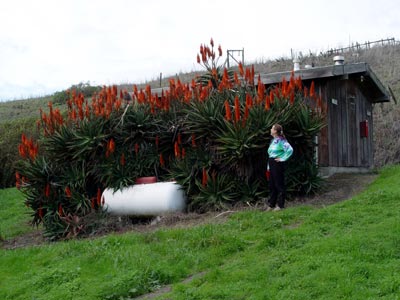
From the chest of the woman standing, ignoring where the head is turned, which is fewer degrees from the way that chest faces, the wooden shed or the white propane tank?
the white propane tank

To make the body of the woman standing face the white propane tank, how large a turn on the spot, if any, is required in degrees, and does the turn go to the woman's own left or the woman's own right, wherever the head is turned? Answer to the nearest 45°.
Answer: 0° — they already face it

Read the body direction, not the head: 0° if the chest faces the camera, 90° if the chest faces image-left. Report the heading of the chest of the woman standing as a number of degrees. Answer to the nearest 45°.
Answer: approximately 90°

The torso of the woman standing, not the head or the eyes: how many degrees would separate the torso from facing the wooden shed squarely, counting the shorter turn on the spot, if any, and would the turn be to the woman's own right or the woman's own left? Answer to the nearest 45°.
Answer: approximately 90° to the woman's own right
